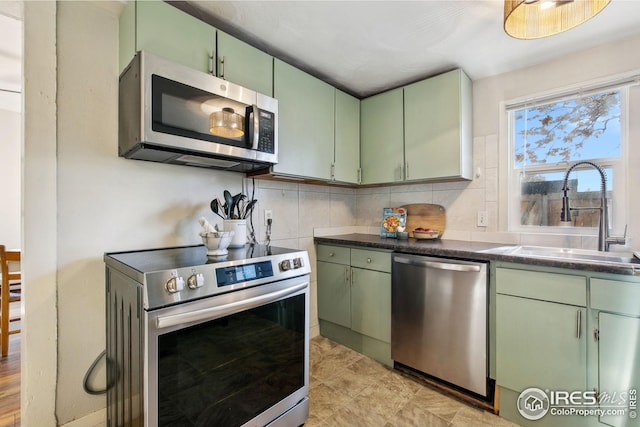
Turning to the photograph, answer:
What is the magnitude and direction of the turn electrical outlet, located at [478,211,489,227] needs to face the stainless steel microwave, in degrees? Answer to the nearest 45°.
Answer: approximately 45° to its right

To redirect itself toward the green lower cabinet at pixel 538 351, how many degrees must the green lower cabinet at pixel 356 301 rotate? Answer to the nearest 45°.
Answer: approximately 90° to its left

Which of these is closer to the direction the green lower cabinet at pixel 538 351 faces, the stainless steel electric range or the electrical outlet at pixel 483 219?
the stainless steel electric range

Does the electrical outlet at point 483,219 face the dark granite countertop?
yes

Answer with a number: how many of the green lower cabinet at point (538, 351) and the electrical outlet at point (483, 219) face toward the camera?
2

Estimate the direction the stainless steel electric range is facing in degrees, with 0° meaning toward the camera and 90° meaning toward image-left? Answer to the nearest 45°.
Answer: approximately 315°
